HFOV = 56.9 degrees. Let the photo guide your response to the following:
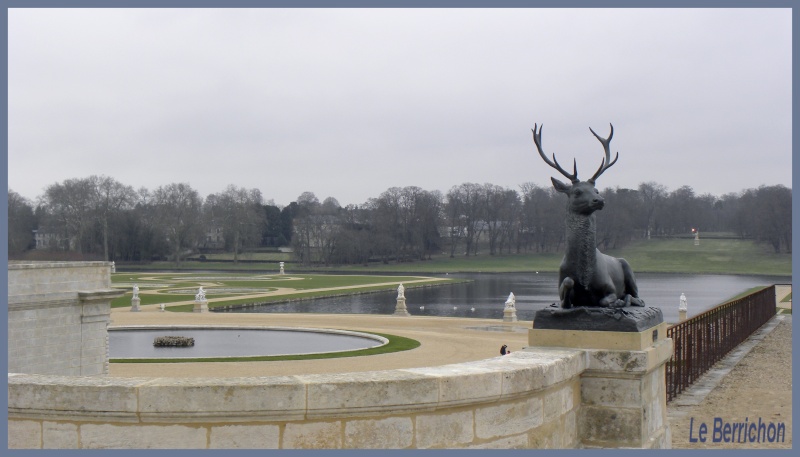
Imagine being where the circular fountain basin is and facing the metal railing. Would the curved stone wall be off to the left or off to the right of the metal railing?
right

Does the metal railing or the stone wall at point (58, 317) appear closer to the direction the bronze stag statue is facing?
the stone wall

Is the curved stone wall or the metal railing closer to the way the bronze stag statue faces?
the curved stone wall

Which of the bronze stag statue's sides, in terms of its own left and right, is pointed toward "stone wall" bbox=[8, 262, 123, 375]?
right

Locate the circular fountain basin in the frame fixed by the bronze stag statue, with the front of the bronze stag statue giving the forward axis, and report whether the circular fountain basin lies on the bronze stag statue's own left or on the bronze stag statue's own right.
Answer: on the bronze stag statue's own right

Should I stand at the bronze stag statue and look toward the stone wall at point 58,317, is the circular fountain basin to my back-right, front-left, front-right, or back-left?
front-right

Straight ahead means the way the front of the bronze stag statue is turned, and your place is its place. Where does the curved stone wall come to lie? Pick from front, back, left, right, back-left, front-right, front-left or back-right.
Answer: front

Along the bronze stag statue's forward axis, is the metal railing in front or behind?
behind

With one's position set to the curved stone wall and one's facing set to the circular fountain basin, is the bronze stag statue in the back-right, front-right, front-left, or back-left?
front-right

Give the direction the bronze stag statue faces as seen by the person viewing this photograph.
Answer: facing the viewer and to the left of the viewer
